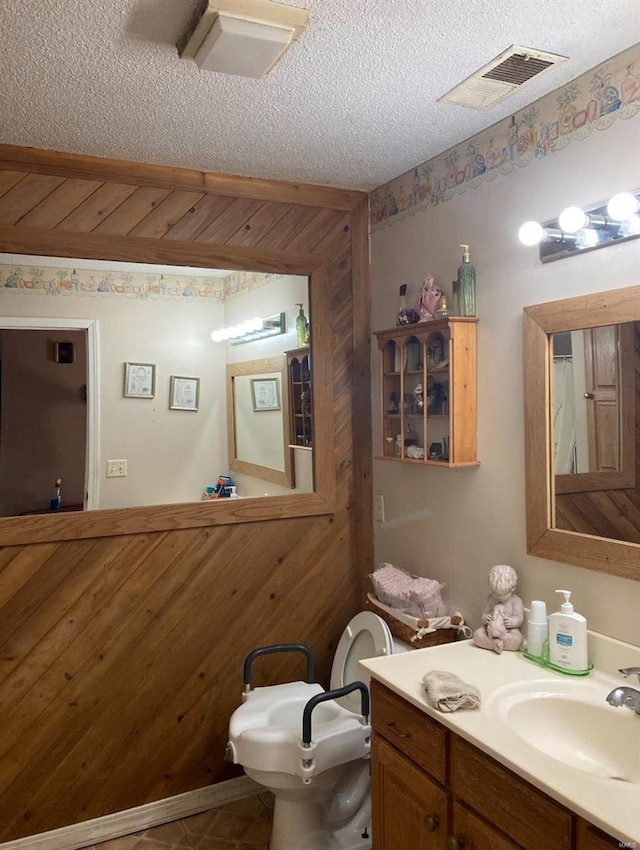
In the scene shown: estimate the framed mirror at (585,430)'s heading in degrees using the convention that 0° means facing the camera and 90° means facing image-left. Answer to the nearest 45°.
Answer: approximately 45°

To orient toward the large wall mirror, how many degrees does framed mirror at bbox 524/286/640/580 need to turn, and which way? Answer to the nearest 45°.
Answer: approximately 45° to its right
